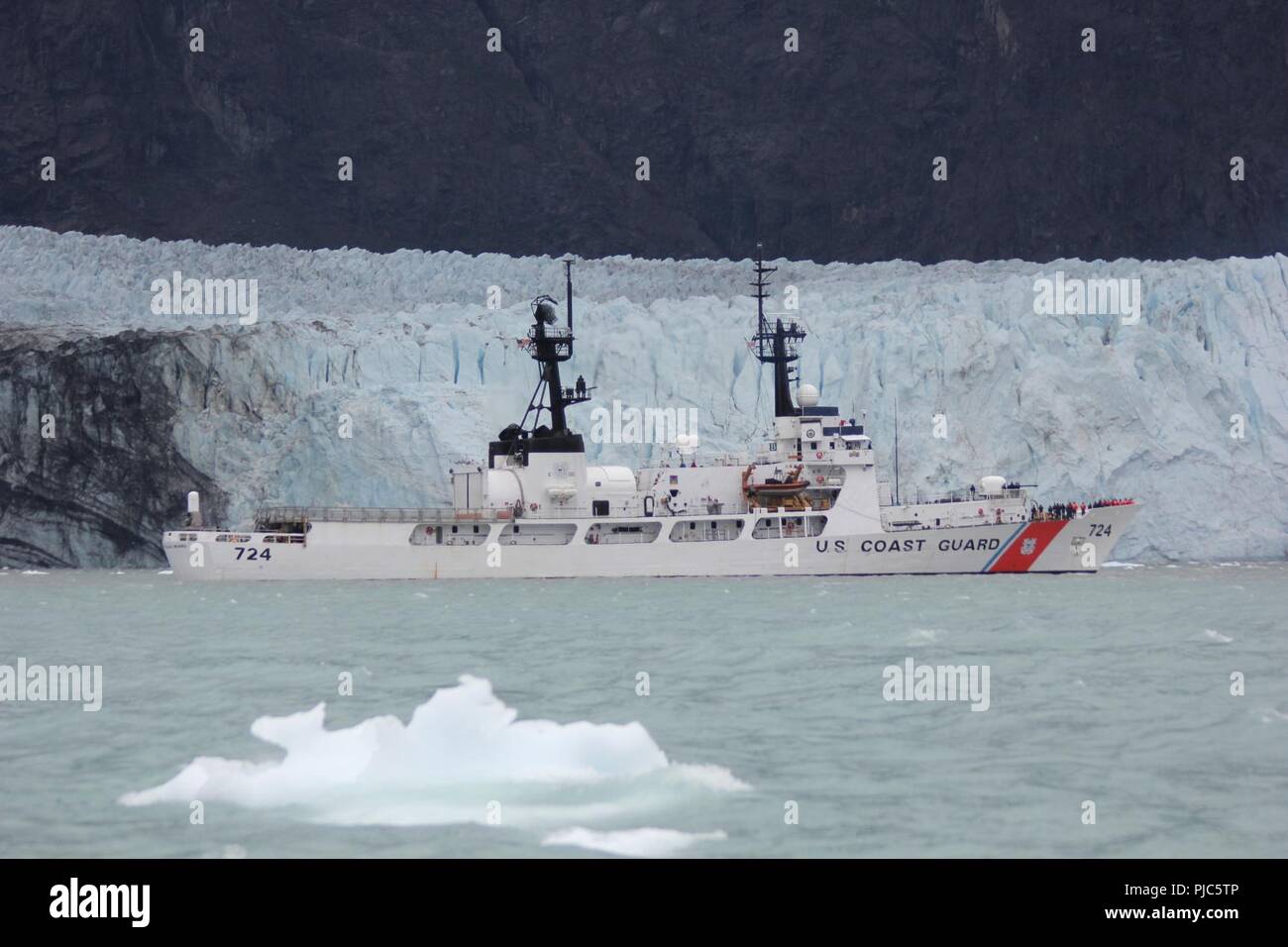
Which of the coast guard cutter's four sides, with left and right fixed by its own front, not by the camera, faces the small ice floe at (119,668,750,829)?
right

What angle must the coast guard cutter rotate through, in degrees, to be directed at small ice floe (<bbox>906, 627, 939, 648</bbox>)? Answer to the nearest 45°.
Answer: approximately 90° to its right

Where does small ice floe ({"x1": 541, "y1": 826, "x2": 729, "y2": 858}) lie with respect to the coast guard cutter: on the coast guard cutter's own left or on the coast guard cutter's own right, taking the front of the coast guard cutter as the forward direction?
on the coast guard cutter's own right

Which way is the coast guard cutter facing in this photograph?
to the viewer's right

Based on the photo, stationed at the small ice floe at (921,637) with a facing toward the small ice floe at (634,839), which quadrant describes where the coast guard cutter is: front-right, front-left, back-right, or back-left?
back-right

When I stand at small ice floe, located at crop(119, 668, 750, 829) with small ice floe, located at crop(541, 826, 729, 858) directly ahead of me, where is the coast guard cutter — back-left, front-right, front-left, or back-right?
back-left
